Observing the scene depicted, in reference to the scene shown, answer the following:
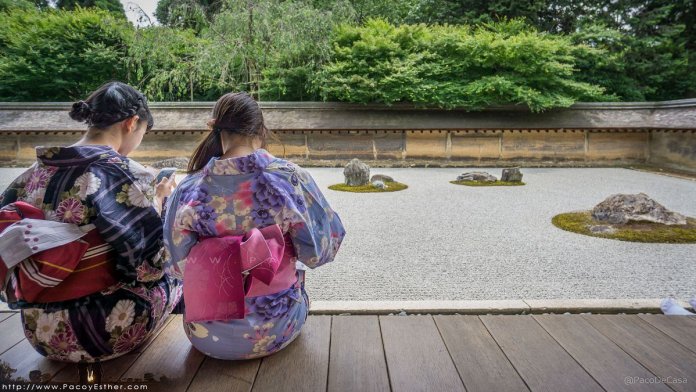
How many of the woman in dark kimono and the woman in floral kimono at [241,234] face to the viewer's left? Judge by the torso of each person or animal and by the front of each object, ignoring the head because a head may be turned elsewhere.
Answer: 0

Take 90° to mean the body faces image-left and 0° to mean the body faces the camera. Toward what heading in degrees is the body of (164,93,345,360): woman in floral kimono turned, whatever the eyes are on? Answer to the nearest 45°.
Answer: approximately 180°

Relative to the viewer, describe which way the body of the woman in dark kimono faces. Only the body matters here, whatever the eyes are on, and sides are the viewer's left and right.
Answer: facing away from the viewer and to the right of the viewer

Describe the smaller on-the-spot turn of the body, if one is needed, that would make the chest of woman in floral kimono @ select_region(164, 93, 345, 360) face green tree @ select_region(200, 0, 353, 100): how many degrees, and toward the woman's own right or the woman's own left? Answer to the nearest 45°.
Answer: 0° — they already face it

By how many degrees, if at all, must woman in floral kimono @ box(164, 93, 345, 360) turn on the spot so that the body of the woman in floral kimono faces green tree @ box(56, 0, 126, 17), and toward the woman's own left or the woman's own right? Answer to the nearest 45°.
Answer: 0° — they already face it

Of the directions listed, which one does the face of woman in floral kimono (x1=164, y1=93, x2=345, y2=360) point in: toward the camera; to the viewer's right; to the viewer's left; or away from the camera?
away from the camera

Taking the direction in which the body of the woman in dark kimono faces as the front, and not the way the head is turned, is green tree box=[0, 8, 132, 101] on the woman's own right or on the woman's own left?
on the woman's own left

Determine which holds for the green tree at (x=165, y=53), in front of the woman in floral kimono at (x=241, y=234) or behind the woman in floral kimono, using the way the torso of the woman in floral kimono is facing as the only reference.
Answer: in front

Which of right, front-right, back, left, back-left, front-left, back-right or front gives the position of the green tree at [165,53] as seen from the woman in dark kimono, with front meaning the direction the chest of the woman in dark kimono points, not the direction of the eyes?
front-left

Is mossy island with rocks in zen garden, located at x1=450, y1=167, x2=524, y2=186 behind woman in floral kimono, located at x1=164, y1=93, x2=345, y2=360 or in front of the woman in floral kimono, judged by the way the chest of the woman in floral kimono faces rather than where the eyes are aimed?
in front

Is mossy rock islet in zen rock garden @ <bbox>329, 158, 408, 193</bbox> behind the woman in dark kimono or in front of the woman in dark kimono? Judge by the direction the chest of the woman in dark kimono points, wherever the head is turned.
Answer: in front

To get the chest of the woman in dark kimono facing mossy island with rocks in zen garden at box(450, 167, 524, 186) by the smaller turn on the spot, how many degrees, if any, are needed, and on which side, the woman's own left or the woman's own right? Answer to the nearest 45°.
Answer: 0° — they already face it

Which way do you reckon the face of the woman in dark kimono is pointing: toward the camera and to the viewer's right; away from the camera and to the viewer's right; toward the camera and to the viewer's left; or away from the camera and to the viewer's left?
away from the camera and to the viewer's right
